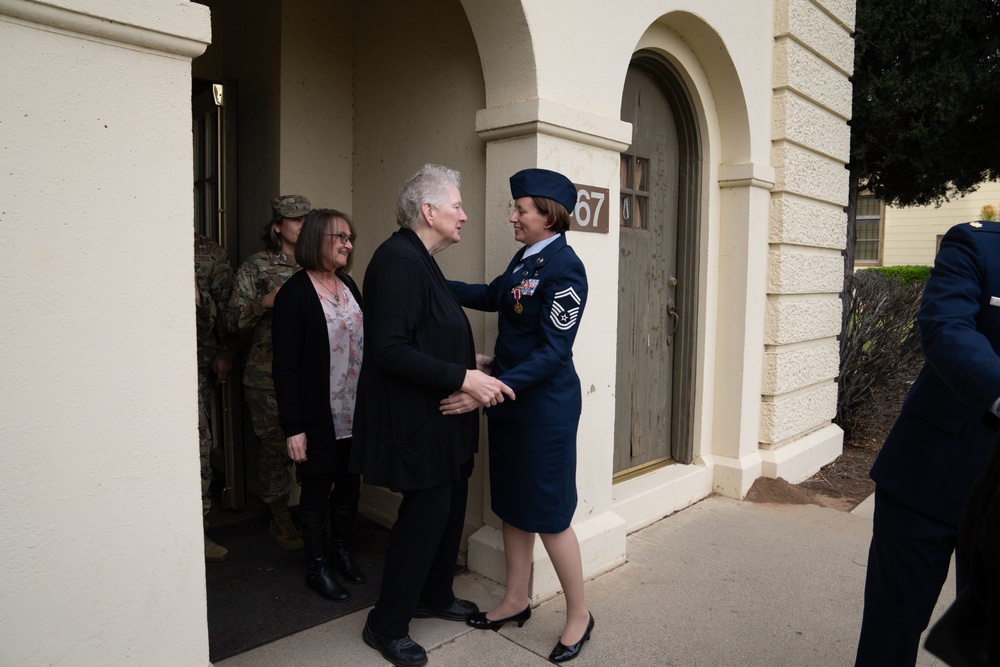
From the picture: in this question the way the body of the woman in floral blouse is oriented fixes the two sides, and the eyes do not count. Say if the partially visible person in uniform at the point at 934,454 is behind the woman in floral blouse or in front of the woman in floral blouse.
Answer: in front

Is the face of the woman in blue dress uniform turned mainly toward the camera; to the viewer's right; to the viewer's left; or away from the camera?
to the viewer's left

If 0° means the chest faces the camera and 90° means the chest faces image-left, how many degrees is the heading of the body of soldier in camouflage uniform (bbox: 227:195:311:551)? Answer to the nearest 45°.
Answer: approximately 315°

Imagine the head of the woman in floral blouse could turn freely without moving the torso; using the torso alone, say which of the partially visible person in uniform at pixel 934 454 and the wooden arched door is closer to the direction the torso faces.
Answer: the partially visible person in uniform

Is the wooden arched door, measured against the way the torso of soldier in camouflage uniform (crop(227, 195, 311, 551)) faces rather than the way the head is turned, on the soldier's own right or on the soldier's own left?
on the soldier's own left

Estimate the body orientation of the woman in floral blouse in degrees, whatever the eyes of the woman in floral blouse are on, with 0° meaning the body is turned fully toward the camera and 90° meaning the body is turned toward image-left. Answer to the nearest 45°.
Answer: approximately 315°

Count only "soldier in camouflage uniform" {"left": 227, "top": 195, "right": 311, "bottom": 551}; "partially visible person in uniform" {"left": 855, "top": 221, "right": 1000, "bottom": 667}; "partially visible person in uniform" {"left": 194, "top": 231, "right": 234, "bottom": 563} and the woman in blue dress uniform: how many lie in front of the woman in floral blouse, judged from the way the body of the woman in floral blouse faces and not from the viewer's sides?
2
